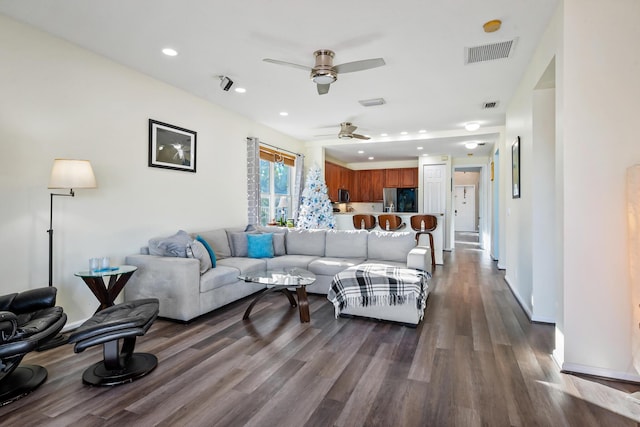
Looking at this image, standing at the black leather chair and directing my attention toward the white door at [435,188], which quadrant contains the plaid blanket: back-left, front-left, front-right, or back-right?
front-right

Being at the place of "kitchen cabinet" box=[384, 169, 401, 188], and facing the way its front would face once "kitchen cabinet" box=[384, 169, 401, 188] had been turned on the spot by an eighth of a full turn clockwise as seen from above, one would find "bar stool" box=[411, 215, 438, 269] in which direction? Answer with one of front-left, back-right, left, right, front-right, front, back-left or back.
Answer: front-left

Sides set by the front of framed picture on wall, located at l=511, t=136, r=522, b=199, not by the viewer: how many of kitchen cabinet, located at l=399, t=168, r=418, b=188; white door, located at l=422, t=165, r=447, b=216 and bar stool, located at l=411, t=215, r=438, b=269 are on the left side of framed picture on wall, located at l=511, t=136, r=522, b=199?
0

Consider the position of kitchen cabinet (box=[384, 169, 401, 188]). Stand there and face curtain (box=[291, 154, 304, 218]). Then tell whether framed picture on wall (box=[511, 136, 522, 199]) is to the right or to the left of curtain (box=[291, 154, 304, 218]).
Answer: left

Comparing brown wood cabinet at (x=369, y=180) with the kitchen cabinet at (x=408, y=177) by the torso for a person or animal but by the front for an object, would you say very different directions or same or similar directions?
same or similar directions

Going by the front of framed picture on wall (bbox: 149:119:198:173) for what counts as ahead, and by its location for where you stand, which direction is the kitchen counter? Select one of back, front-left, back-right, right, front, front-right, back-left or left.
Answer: front-left

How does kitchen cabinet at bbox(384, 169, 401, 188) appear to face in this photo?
toward the camera

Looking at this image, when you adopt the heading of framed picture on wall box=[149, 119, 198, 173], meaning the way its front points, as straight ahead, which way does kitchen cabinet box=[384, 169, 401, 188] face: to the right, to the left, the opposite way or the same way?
to the right

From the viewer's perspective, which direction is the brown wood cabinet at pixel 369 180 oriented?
toward the camera

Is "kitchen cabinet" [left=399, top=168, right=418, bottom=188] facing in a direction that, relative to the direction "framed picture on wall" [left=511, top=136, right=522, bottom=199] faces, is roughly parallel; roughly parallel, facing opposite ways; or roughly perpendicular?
roughly perpendicular

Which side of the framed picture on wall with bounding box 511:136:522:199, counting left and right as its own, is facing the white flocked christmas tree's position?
front

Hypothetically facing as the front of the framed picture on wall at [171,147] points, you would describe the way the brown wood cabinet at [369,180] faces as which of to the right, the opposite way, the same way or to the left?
to the right

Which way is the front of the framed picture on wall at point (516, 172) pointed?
to the viewer's left

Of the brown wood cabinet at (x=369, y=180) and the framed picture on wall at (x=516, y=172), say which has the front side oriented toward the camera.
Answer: the brown wood cabinet

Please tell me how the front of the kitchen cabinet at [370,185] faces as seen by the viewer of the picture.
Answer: facing the viewer

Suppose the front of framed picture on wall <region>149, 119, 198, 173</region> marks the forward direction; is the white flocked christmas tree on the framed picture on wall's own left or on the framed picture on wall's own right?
on the framed picture on wall's own left

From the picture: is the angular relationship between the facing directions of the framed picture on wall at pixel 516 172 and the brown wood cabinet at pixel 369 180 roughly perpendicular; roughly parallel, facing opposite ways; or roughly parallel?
roughly perpendicular

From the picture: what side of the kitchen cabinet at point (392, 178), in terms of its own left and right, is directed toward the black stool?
front

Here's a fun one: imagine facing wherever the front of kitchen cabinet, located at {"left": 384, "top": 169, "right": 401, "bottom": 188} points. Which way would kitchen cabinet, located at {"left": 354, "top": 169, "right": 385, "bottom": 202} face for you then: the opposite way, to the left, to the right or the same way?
the same way

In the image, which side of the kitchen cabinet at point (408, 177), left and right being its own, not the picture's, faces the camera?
front

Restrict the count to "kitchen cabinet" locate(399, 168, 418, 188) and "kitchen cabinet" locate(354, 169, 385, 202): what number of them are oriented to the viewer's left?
0

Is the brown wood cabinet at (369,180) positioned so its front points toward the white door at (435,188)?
no

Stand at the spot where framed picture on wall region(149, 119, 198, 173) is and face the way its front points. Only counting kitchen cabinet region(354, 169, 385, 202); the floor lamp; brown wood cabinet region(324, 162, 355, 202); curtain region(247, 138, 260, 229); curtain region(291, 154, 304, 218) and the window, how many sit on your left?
5
